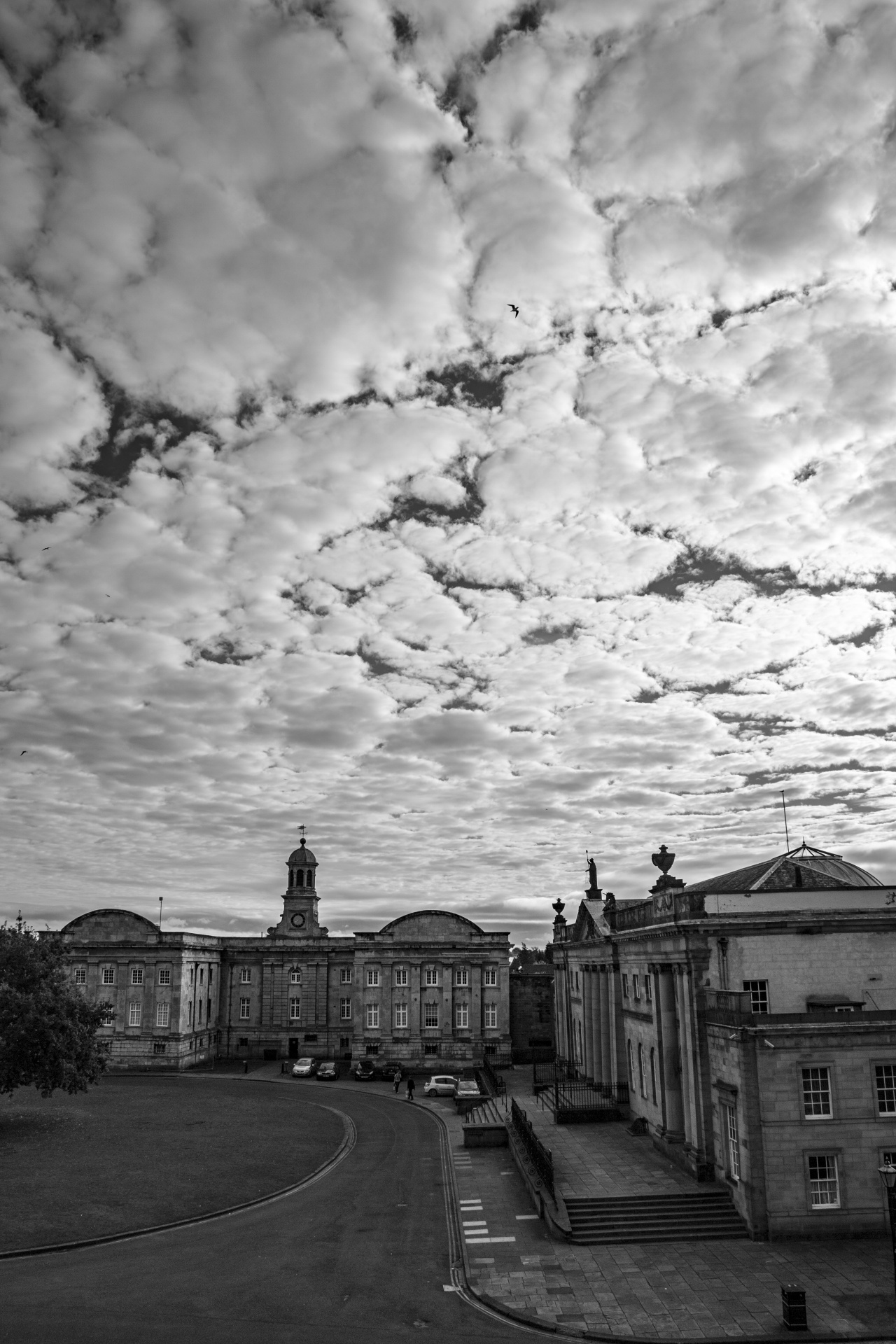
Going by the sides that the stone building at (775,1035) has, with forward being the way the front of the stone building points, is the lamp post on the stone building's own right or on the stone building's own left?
on the stone building's own left

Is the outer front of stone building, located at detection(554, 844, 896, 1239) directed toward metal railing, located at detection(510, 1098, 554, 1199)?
yes

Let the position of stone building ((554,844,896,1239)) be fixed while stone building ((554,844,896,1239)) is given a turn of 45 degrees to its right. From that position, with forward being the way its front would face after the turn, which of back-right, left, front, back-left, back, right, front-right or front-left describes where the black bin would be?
back-left

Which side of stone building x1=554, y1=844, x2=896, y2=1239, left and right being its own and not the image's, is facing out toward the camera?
left
